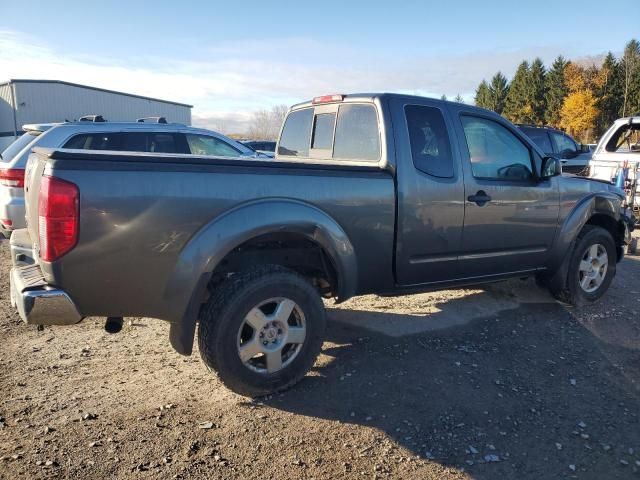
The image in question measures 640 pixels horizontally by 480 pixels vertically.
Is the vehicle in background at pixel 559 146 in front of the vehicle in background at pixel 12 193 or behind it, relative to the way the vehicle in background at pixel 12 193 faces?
in front

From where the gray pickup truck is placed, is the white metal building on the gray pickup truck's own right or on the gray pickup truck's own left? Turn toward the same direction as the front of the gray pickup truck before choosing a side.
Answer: on the gray pickup truck's own left

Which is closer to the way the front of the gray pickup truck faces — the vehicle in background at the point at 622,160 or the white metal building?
the vehicle in background

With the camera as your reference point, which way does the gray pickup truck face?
facing away from the viewer and to the right of the viewer

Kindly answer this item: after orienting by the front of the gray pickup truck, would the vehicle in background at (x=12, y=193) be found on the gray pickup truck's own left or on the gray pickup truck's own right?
on the gray pickup truck's own left

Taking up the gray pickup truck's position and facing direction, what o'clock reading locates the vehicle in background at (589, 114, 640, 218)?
The vehicle in background is roughly at 12 o'clock from the gray pickup truck.

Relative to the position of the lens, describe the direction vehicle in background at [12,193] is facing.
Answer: facing away from the viewer and to the right of the viewer
